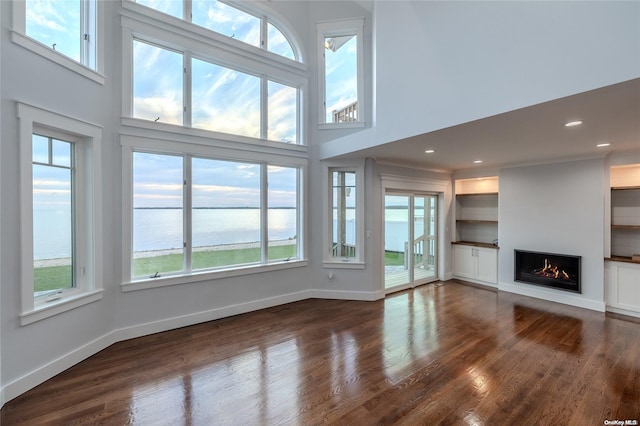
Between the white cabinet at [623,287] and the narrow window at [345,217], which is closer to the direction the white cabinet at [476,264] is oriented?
the narrow window

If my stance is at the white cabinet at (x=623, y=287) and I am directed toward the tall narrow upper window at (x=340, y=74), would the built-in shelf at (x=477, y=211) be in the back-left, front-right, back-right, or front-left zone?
front-right

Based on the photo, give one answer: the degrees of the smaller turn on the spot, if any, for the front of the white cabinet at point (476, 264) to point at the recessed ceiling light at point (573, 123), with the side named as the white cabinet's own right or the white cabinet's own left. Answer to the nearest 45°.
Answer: approximately 45° to the white cabinet's own left

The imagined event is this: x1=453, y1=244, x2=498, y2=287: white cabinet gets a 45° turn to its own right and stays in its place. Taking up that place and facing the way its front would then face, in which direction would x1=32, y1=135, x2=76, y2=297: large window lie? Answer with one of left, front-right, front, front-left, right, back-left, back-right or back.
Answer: front-left

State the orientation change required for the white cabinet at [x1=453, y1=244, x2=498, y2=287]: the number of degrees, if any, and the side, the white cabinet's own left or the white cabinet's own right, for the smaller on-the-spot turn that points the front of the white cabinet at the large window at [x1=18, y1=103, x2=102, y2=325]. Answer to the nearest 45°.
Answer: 0° — it already faces it

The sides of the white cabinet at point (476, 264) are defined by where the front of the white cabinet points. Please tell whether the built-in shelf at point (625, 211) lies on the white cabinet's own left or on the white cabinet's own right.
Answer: on the white cabinet's own left

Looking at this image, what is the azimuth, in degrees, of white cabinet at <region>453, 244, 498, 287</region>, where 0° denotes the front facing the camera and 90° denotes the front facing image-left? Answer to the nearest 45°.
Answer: approximately 45°

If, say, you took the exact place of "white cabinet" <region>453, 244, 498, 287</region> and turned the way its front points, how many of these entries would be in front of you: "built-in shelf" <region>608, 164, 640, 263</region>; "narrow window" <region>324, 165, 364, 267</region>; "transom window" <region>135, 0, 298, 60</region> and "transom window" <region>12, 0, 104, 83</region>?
3

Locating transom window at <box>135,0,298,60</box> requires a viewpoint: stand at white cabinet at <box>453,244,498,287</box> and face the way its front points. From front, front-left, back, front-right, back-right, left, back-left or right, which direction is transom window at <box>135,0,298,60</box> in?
front

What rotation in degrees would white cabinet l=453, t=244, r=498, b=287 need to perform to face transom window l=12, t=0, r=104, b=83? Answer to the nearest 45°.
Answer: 0° — it already faces it

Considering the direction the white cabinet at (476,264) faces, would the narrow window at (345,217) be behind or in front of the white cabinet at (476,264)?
in front
